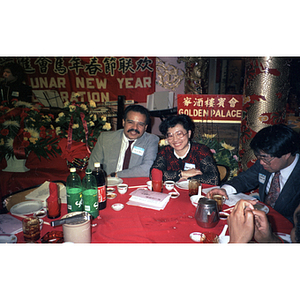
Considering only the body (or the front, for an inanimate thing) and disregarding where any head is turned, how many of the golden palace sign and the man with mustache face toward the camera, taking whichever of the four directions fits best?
2

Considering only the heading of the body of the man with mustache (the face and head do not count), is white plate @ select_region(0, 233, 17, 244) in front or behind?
in front

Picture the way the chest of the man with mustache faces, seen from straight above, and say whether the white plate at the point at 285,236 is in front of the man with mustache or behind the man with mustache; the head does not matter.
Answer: in front

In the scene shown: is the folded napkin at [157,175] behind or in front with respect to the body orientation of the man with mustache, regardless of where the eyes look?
in front

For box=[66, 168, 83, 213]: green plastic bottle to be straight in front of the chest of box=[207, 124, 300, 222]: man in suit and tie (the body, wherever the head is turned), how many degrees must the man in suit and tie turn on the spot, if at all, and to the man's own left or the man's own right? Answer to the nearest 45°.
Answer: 0° — they already face it

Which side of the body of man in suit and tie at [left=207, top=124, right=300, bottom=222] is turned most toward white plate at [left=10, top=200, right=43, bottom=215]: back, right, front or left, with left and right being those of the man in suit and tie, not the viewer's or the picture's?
front

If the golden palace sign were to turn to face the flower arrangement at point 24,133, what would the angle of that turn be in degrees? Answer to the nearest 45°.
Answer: approximately 45° to its right

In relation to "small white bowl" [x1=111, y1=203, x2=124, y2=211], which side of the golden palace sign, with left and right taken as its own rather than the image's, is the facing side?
front

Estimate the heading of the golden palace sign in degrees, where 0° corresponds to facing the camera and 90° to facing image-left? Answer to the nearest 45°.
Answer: approximately 0°
